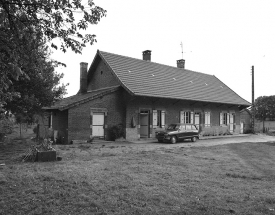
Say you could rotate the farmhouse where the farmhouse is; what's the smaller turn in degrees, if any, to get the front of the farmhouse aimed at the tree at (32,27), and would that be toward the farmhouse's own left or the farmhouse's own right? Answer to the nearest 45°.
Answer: approximately 45° to the farmhouse's own right

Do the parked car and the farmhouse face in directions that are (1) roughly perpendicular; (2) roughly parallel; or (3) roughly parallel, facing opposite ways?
roughly perpendicular

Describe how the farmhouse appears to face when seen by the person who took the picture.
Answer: facing the viewer and to the right of the viewer
